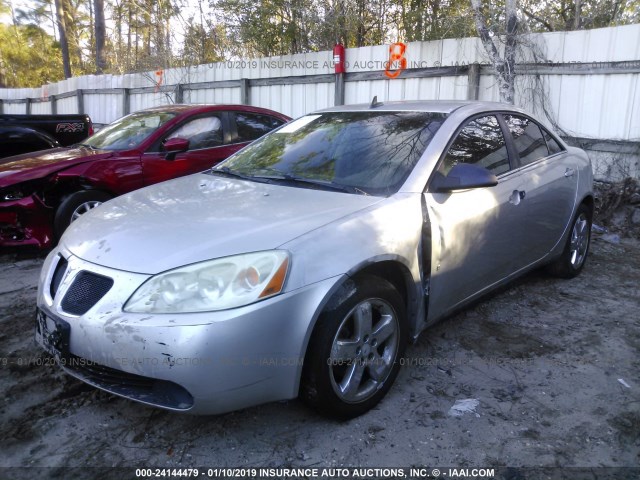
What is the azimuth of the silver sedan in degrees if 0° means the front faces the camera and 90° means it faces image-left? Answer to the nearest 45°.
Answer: approximately 45°

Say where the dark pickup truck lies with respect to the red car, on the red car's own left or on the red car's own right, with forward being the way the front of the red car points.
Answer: on the red car's own right

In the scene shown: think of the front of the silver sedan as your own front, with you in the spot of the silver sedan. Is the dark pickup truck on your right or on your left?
on your right

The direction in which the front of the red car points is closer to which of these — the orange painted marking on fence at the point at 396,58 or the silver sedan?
the silver sedan

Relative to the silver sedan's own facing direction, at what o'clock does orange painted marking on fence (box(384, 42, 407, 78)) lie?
The orange painted marking on fence is roughly at 5 o'clock from the silver sedan.

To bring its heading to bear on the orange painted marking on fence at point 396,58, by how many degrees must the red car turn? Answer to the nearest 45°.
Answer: approximately 180°

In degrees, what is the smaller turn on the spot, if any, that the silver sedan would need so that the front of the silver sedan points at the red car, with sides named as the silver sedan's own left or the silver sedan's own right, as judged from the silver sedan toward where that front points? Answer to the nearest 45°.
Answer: approximately 90° to the silver sedan's own right

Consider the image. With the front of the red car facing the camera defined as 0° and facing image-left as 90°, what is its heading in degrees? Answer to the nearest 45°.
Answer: approximately 45°

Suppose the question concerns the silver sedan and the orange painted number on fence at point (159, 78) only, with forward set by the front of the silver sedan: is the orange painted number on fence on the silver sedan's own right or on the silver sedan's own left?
on the silver sedan's own right
